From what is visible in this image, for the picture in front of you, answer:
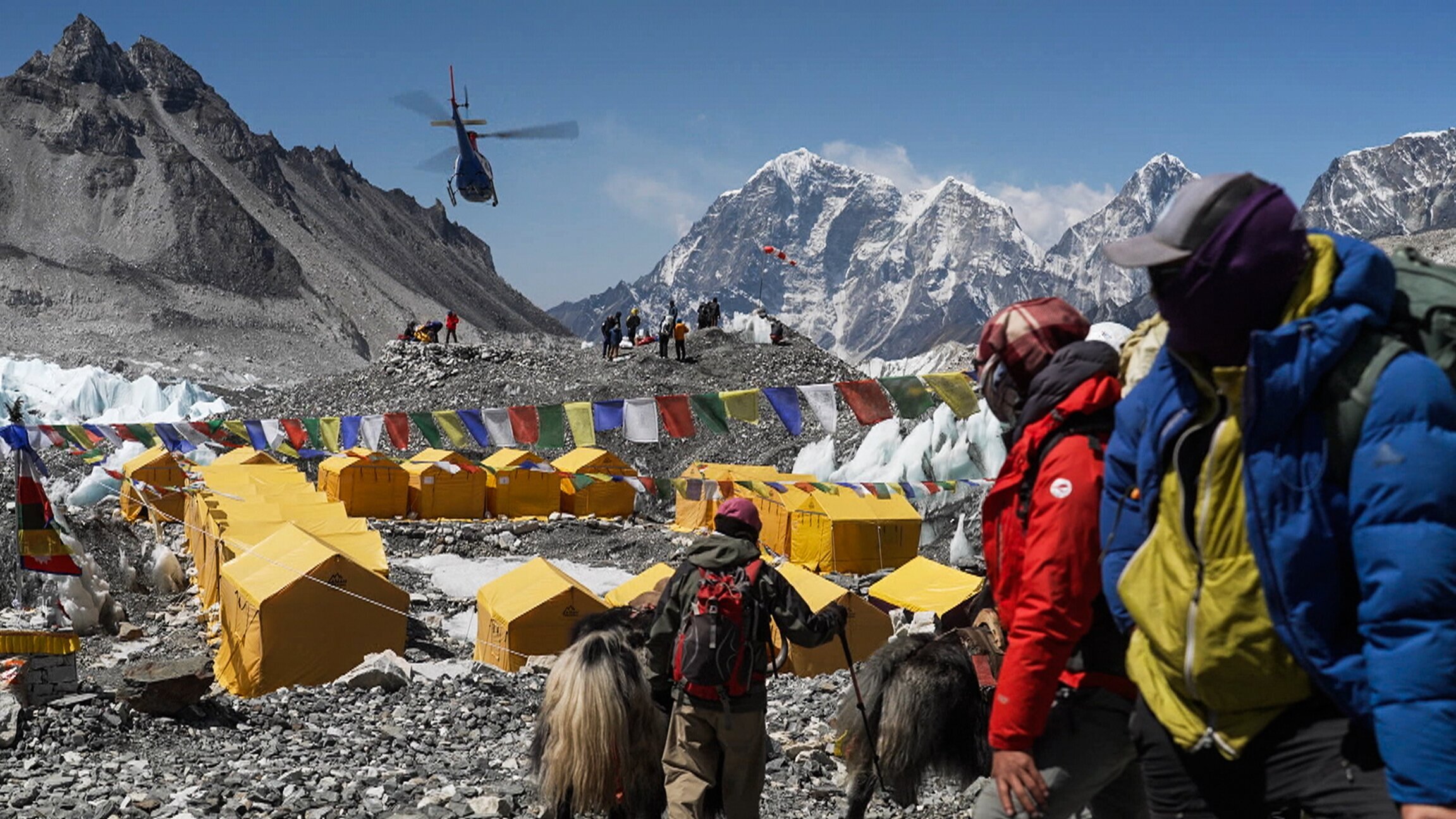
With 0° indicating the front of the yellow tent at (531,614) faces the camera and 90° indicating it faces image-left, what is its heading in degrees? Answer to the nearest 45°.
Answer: approximately 315°

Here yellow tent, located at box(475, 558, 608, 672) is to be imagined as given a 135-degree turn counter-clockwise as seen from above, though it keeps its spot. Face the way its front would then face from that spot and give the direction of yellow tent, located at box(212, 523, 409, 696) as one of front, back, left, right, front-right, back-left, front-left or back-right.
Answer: left

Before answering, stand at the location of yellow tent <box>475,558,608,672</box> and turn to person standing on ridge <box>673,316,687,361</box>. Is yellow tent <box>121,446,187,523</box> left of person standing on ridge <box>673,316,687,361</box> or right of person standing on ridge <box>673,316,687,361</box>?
left

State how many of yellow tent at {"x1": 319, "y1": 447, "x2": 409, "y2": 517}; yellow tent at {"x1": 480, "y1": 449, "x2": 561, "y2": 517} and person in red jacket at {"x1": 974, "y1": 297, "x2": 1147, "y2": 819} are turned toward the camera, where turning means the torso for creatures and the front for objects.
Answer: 2

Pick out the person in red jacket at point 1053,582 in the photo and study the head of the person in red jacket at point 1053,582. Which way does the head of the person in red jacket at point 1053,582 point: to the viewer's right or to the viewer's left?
to the viewer's left

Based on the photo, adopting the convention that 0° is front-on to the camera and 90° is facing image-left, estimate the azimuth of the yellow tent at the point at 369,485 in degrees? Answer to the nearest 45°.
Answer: approximately 0°

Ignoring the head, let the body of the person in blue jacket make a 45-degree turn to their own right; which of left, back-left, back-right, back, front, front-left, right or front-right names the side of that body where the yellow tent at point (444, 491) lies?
front-right

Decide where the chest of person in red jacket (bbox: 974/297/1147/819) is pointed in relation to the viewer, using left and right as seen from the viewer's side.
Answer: facing to the left of the viewer

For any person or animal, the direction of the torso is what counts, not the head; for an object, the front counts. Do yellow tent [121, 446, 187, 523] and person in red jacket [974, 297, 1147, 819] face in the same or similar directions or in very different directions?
very different directions
